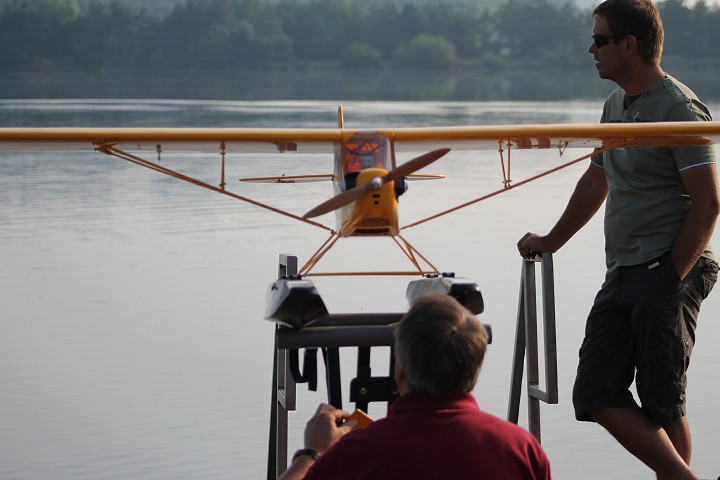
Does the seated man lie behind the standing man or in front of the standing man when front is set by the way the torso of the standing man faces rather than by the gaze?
in front

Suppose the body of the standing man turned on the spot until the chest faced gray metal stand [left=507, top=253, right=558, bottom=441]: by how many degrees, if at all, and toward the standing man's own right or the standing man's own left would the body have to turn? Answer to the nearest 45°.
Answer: approximately 45° to the standing man's own right

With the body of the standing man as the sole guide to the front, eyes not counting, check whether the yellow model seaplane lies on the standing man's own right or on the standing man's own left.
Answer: on the standing man's own right

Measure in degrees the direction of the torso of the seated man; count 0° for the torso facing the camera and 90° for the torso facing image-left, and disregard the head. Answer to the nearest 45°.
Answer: approximately 180°

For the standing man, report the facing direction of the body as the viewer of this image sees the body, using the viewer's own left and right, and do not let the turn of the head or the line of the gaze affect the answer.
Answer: facing the viewer and to the left of the viewer

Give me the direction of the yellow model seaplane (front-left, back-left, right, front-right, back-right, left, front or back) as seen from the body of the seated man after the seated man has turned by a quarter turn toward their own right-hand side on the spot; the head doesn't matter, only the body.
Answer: left

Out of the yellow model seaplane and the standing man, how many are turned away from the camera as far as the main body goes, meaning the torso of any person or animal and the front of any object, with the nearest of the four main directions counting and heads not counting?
0

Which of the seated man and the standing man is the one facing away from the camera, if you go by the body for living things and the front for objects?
the seated man

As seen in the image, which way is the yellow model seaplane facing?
toward the camera

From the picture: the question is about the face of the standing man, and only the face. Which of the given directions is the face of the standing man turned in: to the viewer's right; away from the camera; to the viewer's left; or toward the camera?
to the viewer's left
